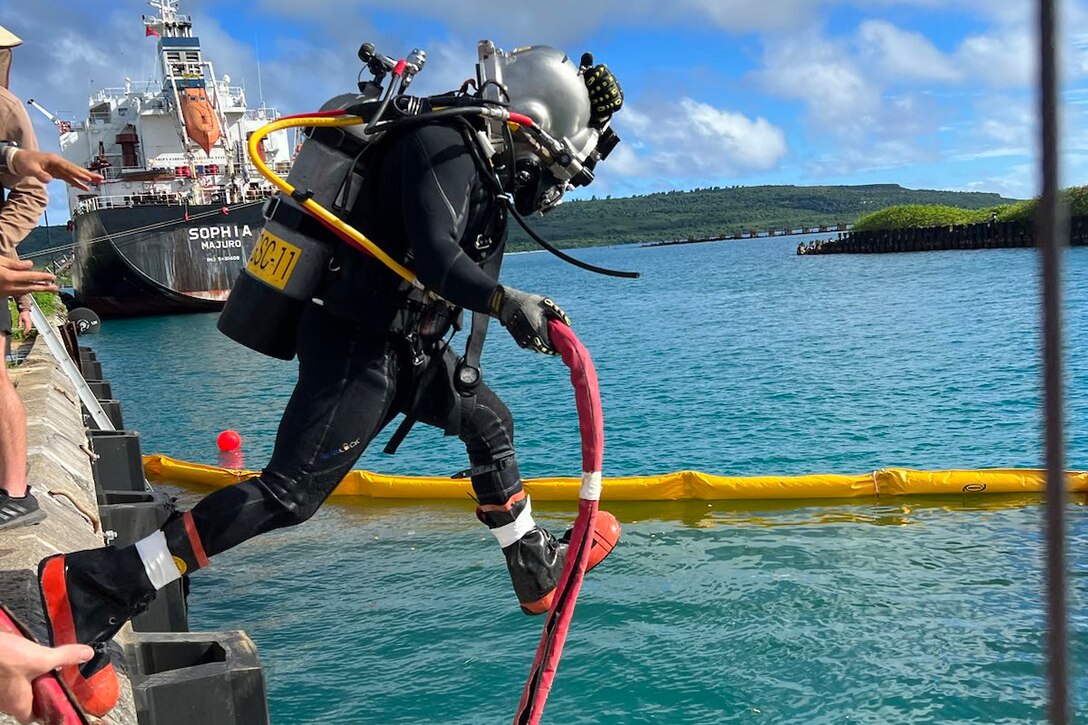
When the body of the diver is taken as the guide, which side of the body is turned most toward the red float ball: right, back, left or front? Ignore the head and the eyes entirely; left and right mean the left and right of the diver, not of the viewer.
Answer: left

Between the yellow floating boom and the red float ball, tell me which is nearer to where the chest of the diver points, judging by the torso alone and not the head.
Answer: the yellow floating boom

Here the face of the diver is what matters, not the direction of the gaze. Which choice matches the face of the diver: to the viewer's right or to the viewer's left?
to the viewer's right

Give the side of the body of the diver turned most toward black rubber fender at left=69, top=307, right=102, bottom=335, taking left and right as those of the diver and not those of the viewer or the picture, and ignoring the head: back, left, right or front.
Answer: left

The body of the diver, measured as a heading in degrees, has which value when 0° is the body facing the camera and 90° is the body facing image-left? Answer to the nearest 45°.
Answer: approximately 270°

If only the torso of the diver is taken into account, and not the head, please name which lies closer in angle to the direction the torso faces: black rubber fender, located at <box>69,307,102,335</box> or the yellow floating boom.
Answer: the yellow floating boom
